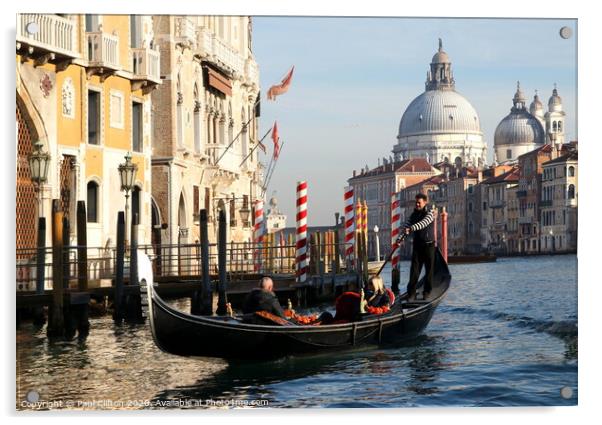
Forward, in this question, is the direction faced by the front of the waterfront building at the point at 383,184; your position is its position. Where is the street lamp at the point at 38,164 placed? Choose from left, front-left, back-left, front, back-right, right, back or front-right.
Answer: front

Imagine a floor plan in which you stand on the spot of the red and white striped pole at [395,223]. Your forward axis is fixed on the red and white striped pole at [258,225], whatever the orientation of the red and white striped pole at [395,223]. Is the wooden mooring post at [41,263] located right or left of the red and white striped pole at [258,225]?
left

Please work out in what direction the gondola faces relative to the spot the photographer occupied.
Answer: facing the viewer and to the left of the viewer

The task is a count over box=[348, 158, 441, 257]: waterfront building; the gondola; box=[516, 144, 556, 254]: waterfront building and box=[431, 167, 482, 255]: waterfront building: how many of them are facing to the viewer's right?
0

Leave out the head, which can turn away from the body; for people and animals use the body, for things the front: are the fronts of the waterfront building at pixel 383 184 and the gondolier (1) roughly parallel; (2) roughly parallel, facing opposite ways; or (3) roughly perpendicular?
roughly parallel

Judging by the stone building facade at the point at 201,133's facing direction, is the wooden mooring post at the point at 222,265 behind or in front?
in front

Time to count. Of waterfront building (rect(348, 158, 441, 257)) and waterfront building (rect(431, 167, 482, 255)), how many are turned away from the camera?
0

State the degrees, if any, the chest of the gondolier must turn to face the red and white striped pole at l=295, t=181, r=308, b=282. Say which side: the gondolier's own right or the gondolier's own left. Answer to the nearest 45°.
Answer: approximately 90° to the gondolier's own right

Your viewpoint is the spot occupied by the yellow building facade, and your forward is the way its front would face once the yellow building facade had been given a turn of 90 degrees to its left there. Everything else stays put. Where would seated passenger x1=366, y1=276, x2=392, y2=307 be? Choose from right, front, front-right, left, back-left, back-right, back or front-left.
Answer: right

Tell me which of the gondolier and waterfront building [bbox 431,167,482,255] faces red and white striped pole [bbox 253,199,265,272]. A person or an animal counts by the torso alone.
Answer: the waterfront building

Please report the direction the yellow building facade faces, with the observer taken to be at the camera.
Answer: facing the viewer and to the right of the viewer

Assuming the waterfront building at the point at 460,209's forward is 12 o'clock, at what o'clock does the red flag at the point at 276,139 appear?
The red flag is roughly at 11 o'clock from the waterfront building.

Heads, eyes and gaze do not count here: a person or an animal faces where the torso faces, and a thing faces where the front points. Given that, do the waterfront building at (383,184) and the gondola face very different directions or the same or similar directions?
same or similar directions

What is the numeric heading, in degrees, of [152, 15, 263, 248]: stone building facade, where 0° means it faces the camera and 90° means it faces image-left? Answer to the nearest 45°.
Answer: approximately 315°
